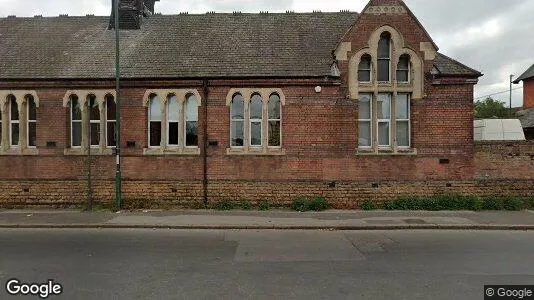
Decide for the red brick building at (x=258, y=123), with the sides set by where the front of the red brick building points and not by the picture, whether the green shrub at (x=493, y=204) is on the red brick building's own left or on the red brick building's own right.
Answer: on the red brick building's own left

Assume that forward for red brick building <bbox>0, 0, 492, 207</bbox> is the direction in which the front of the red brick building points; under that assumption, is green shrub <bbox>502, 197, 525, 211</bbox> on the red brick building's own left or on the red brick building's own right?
on the red brick building's own left

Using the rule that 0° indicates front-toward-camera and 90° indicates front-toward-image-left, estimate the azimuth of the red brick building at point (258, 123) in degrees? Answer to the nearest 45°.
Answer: approximately 0°

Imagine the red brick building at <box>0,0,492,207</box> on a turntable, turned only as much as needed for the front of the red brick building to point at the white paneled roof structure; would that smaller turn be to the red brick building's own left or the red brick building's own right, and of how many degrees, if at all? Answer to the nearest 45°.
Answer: approximately 90° to the red brick building's own left
